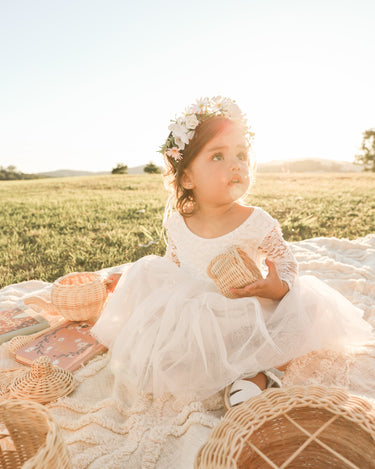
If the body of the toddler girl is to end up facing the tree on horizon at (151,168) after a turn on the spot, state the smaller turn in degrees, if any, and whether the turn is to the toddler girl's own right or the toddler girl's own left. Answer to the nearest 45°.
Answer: approximately 180°

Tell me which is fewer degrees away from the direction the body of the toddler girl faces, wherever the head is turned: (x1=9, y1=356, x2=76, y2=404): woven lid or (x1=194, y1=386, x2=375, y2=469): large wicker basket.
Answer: the large wicker basket

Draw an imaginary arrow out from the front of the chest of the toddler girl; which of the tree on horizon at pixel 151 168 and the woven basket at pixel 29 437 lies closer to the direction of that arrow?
the woven basket

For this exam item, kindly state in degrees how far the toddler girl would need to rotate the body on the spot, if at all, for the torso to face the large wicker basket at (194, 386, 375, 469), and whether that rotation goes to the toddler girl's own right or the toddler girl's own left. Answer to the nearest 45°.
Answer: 0° — they already face it

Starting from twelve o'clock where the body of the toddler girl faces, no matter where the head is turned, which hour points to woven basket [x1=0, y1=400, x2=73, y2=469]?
The woven basket is roughly at 1 o'clock from the toddler girl.

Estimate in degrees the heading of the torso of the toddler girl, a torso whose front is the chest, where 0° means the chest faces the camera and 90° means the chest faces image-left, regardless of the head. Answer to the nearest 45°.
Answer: approximately 0°

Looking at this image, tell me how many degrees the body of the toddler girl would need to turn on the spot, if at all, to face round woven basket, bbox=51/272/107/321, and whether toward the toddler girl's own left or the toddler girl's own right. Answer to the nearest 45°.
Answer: approximately 90° to the toddler girl's own right

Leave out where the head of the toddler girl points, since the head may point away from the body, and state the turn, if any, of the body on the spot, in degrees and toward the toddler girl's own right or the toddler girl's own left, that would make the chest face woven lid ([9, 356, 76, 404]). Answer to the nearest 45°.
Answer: approximately 90° to the toddler girl's own right

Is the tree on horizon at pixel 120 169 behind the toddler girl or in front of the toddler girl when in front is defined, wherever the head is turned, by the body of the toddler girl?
behind
